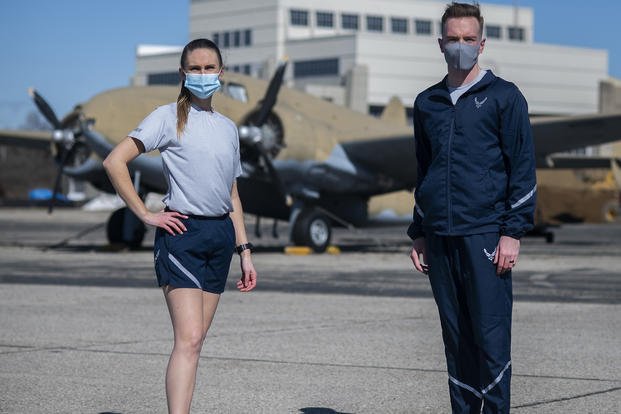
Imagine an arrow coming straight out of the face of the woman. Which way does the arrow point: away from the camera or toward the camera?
toward the camera

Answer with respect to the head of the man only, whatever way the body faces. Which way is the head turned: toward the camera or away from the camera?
toward the camera

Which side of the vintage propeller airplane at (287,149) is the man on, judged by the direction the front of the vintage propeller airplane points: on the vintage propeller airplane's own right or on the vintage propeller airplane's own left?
on the vintage propeller airplane's own left

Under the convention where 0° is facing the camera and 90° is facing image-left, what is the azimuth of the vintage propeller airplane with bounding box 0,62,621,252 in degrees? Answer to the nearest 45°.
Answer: approximately 45°

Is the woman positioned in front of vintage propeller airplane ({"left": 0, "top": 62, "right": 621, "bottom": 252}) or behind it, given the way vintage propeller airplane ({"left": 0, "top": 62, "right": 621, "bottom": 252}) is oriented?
in front
